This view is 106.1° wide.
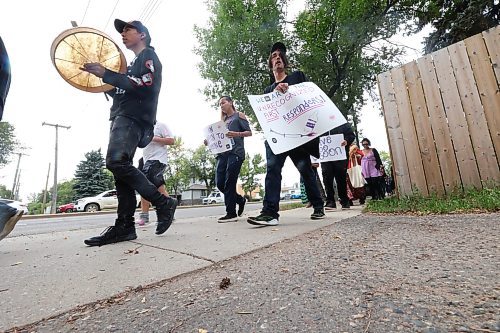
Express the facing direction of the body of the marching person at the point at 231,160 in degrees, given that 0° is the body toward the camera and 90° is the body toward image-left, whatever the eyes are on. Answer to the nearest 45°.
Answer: approximately 45°

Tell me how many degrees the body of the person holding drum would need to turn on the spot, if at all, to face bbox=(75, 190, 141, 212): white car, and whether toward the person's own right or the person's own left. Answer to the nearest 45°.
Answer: approximately 90° to the person's own right

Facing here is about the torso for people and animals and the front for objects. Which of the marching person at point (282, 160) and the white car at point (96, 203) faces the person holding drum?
the marching person

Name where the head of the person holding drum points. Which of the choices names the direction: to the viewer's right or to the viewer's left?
to the viewer's left

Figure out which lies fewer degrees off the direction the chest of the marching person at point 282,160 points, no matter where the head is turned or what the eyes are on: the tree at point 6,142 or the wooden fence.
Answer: the tree

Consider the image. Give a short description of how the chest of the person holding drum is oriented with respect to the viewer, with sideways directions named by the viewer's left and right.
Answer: facing to the left of the viewer

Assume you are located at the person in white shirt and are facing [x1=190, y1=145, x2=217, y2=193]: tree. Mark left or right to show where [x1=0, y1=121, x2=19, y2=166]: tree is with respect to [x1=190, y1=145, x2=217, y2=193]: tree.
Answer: left
